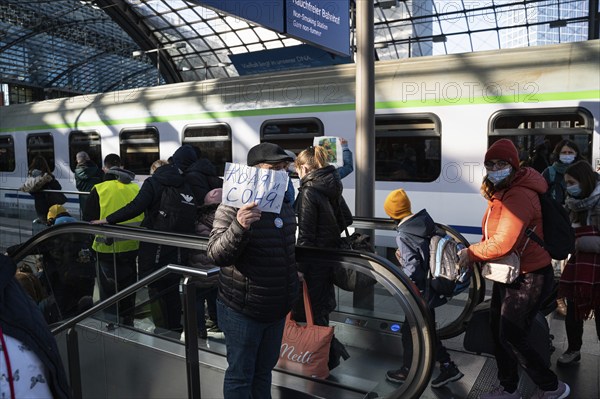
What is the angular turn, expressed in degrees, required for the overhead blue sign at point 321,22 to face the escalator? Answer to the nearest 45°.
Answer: approximately 45° to its right

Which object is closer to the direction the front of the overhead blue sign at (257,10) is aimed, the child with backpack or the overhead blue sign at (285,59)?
the child with backpack

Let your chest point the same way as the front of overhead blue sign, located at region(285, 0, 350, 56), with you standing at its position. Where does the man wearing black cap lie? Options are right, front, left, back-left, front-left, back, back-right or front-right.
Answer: front-right

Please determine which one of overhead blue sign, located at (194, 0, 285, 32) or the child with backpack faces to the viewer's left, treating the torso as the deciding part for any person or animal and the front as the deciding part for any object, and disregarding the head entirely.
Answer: the child with backpack

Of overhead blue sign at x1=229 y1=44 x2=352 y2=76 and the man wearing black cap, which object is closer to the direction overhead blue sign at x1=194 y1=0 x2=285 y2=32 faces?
the man wearing black cap

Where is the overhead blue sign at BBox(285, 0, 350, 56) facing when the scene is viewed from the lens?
facing the viewer and to the right of the viewer

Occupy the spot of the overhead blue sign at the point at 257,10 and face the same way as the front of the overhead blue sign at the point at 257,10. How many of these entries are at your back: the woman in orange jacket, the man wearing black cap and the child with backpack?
0

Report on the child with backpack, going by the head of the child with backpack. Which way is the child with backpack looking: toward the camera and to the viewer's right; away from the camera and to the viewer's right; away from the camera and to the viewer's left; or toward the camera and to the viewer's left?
away from the camera and to the viewer's left

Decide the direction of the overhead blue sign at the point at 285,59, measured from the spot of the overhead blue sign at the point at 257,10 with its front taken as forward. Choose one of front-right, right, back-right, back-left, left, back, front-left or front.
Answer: back-left

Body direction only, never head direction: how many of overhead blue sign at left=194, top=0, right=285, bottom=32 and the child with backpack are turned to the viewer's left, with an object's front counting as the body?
1

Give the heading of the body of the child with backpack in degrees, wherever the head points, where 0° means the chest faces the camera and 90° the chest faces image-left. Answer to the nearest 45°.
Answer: approximately 90°

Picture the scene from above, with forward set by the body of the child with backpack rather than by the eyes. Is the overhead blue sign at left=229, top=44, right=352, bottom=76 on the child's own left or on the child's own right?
on the child's own right
